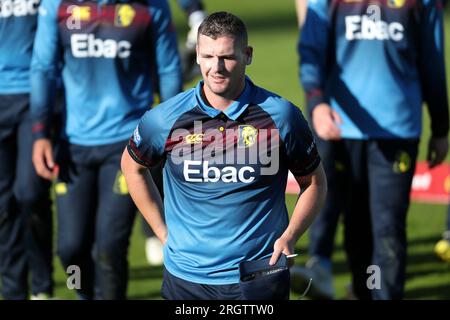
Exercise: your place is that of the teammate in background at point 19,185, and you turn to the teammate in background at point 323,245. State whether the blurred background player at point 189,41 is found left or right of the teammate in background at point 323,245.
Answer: left

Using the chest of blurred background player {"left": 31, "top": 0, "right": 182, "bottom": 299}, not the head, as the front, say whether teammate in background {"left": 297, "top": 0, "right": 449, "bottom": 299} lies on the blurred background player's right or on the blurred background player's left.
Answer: on the blurred background player's left

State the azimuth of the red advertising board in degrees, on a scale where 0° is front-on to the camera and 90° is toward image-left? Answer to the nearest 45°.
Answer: approximately 0°

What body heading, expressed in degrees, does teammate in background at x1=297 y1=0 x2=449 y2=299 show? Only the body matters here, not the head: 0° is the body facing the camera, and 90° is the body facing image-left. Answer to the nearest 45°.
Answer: approximately 0°

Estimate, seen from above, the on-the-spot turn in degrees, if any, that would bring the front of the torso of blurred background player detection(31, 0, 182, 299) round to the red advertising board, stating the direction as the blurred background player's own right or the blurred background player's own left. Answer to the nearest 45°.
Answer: approximately 135° to the blurred background player's own left

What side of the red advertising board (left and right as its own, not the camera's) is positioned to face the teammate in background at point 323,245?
front

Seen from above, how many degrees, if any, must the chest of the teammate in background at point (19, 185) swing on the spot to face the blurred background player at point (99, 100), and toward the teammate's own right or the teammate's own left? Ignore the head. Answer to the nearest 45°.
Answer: approximately 45° to the teammate's own left
